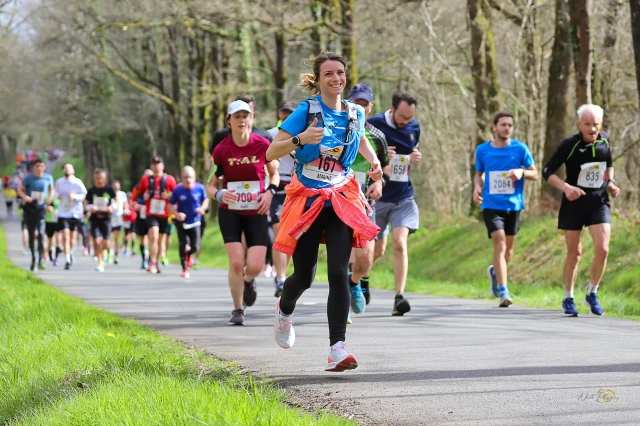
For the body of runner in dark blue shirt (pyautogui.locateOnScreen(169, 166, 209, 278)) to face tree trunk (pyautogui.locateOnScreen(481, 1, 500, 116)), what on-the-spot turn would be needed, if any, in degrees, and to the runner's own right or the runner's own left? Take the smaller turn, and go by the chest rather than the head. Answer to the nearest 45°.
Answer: approximately 90° to the runner's own left

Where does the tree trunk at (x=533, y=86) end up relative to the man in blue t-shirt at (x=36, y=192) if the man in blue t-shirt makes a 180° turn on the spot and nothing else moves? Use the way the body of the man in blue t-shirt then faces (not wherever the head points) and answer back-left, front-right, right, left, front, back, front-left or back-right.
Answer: right

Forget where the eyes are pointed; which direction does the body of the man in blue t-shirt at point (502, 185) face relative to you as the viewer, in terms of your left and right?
facing the viewer

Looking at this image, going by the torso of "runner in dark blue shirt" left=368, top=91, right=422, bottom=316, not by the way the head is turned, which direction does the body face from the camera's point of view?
toward the camera

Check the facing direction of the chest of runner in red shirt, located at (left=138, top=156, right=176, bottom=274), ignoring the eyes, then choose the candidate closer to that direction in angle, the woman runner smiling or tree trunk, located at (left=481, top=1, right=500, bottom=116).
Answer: the woman runner smiling

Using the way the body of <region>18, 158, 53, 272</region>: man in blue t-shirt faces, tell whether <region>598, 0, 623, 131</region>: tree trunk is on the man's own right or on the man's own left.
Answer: on the man's own left

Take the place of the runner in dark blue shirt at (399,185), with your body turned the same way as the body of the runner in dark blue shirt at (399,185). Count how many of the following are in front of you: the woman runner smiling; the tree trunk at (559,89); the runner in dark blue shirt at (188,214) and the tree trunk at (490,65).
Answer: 1

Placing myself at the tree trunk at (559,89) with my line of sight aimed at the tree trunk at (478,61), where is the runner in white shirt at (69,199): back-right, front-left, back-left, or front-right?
front-left

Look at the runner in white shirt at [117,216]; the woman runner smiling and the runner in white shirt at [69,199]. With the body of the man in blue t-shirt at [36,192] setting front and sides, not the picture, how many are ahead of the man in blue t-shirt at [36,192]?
1

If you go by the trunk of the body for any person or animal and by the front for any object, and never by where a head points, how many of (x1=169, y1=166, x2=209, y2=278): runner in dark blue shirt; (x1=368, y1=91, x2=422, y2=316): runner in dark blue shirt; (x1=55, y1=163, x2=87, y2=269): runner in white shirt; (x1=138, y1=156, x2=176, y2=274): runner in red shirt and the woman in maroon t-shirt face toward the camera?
5

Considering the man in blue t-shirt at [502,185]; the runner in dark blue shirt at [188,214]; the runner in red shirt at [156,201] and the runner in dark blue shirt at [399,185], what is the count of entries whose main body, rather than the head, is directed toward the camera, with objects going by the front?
4

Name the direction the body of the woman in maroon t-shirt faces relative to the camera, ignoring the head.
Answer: toward the camera

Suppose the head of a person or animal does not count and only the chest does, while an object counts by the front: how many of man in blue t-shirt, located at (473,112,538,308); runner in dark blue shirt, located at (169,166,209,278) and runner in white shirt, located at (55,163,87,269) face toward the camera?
3

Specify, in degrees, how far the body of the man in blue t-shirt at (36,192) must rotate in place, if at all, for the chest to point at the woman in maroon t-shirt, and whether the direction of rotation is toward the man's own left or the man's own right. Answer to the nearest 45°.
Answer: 0° — they already face them

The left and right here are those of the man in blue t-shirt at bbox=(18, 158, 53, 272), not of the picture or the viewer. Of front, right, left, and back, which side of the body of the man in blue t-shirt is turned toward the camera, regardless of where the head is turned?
front

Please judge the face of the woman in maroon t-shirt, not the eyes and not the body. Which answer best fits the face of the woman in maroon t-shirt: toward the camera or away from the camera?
toward the camera
